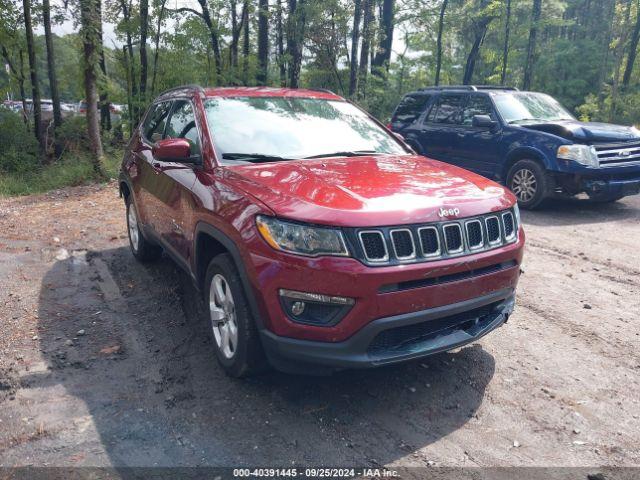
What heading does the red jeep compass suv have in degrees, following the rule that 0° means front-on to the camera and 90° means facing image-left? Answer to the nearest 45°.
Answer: approximately 315°

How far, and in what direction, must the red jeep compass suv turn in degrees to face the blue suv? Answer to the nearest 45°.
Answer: approximately 90° to its left

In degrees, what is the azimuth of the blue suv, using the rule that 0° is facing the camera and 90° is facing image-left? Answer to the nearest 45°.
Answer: approximately 315°
